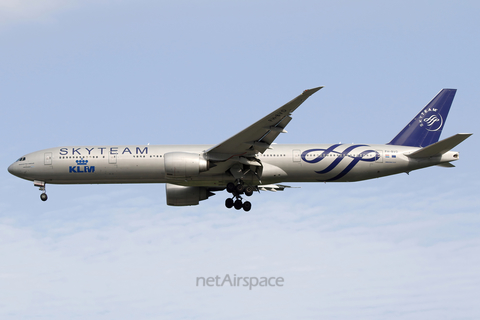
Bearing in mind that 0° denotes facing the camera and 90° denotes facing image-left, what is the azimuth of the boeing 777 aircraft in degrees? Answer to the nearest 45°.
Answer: approximately 90°
